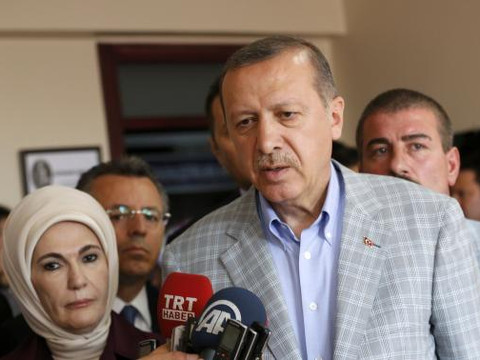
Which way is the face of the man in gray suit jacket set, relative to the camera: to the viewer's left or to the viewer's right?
to the viewer's left

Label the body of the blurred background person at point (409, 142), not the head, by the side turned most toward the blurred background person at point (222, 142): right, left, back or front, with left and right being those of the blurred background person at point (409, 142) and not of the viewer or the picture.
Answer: right

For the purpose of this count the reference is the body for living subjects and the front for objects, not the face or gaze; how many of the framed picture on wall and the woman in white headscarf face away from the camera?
0

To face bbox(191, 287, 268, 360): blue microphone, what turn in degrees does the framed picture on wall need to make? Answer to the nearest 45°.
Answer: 0° — it already faces it

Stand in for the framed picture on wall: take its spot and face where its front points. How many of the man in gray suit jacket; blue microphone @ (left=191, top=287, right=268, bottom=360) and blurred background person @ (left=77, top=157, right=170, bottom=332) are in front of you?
3

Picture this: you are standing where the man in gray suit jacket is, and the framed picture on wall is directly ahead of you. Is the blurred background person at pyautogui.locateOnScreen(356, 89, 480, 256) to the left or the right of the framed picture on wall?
right

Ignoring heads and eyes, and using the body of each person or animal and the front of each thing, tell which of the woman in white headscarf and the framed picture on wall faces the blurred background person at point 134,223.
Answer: the framed picture on wall
